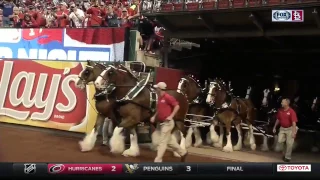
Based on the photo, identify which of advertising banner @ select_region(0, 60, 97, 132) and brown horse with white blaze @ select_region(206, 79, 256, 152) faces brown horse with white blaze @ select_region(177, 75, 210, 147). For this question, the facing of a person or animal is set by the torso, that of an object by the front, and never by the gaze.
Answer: brown horse with white blaze @ select_region(206, 79, 256, 152)

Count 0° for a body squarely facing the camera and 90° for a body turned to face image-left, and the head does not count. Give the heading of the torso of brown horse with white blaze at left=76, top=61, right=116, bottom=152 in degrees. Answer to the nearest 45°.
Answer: approximately 45°

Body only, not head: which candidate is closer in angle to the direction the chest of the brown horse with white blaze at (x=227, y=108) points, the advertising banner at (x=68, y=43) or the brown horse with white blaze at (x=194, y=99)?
the brown horse with white blaze

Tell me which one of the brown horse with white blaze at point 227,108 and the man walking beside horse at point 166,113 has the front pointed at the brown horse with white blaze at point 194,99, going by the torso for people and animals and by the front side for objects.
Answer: the brown horse with white blaze at point 227,108

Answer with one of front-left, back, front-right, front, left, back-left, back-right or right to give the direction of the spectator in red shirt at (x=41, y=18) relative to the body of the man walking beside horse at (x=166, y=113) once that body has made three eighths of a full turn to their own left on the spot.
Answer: back

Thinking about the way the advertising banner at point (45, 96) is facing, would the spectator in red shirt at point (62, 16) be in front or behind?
behind

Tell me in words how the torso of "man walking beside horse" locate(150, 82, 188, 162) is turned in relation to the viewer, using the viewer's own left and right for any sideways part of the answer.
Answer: facing to the left of the viewer

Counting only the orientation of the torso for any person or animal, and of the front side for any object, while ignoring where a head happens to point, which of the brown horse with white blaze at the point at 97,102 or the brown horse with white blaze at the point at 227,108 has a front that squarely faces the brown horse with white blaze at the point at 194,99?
the brown horse with white blaze at the point at 227,108

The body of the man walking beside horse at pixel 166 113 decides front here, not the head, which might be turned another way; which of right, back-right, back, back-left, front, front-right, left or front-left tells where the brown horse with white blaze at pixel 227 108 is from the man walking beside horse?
back-right

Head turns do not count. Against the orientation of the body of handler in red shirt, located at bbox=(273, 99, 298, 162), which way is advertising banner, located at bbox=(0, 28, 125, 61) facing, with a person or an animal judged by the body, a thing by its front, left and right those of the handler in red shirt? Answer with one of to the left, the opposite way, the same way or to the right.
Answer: the same way

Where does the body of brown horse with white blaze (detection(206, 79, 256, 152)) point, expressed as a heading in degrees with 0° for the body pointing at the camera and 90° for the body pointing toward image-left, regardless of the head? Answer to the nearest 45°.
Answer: approximately 45°

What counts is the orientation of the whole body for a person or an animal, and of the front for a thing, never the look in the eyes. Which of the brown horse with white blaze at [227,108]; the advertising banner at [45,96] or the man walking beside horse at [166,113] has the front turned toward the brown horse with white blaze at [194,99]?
the brown horse with white blaze at [227,108]

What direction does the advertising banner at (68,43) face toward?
toward the camera

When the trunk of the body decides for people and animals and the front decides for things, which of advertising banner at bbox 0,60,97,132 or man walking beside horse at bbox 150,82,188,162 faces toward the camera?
the advertising banner

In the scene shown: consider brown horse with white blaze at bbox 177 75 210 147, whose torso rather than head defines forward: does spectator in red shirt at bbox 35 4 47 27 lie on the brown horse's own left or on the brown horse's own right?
on the brown horse's own right

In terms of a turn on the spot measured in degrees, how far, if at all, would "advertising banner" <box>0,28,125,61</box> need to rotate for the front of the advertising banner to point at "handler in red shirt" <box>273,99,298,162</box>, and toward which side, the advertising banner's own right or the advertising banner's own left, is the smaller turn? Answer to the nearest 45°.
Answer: approximately 45° to the advertising banner's own left

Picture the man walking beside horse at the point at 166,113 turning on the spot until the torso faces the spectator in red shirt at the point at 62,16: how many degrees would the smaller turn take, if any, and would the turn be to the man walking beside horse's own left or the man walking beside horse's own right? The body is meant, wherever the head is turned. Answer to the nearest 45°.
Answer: approximately 45° to the man walking beside horse's own right

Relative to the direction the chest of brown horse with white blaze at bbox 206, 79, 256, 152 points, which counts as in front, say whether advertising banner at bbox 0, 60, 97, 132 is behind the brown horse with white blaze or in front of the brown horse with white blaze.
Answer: in front

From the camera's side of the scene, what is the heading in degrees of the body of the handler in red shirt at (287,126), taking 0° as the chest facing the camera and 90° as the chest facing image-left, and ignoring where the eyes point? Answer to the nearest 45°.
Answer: approximately 45°
